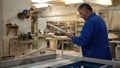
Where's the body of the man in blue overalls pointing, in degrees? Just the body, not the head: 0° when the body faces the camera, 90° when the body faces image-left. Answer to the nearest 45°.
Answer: approximately 90°
